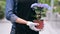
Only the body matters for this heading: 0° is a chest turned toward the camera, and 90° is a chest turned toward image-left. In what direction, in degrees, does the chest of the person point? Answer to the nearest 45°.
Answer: approximately 315°
